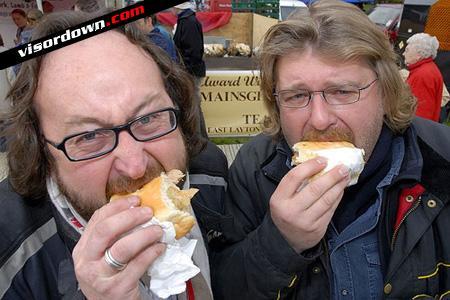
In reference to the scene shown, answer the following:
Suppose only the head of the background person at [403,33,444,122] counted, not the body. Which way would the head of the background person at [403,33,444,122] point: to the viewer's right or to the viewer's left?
to the viewer's left

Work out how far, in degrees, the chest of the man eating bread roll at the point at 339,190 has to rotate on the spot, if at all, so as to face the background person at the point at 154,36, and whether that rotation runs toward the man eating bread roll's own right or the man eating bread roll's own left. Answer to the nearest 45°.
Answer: approximately 135° to the man eating bread roll's own right

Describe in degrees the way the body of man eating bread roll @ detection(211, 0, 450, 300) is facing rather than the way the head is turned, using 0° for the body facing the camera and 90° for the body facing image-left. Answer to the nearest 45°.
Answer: approximately 0°

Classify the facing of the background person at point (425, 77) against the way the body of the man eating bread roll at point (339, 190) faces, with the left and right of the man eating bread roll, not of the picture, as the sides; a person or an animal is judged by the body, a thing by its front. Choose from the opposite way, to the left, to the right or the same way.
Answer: to the right

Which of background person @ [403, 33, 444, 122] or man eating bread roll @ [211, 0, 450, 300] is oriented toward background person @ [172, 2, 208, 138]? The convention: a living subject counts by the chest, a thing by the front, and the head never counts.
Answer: background person @ [403, 33, 444, 122]

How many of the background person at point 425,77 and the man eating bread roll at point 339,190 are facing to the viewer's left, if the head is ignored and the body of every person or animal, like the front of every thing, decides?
1

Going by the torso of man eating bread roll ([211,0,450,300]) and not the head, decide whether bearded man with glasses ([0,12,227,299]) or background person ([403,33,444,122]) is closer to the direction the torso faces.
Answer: the bearded man with glasses

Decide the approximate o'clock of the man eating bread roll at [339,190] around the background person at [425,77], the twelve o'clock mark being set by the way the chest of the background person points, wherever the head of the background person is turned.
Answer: The man eating bread roll is roughly at 9 o'clock from the background person.

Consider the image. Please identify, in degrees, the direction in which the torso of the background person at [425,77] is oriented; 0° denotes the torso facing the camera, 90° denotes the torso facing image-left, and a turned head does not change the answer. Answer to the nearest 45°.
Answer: approximately 90°

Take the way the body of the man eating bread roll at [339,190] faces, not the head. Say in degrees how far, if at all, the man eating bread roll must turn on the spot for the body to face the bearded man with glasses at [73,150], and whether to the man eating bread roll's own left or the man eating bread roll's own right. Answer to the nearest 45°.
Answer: approximately 45° to the man eating bread roll's own right

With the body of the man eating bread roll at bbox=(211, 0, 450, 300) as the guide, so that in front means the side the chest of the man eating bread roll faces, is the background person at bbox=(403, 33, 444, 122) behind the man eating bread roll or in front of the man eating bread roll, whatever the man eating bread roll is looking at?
behind
